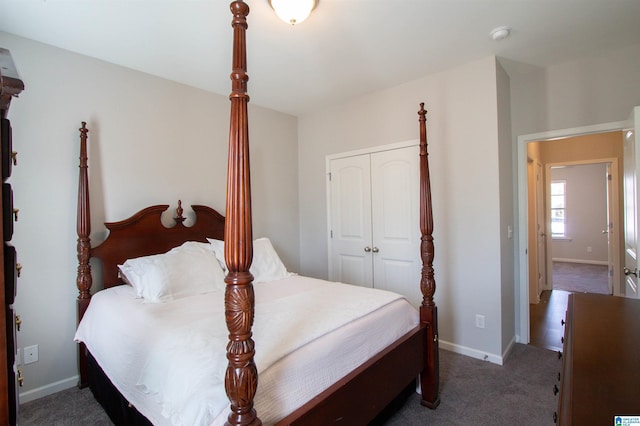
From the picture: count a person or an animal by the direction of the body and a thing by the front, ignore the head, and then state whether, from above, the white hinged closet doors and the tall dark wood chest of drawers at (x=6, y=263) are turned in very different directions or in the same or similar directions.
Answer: very different directions

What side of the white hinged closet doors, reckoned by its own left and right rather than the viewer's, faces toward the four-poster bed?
front

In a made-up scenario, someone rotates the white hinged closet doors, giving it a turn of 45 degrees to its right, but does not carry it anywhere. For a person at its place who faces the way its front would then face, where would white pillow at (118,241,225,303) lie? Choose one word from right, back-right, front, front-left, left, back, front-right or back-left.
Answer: front-left

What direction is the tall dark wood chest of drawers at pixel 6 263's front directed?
to the viewer's right

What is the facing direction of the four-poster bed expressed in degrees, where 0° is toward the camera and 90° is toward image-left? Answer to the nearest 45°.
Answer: approximately 315°

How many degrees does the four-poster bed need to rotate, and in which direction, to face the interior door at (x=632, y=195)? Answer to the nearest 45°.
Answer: approximately 45° to its left

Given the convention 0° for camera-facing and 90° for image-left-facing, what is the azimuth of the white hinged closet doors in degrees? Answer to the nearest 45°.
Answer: approximately 45°

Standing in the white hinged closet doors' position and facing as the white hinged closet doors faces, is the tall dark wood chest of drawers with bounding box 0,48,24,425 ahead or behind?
ahead

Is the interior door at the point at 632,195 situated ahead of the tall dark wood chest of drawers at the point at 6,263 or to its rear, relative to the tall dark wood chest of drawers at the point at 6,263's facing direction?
ahead

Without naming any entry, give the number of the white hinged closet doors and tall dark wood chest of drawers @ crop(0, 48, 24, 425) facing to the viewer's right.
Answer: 1
